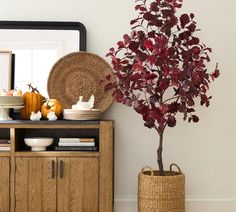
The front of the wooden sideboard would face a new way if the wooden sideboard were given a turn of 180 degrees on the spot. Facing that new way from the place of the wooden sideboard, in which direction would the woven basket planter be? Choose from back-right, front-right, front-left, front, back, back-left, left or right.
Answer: right

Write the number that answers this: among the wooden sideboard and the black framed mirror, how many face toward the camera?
2

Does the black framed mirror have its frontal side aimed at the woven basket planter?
no

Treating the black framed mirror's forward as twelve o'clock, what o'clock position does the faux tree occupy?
The faux tree is roughly at 10 o'clock from the black framed mirror.

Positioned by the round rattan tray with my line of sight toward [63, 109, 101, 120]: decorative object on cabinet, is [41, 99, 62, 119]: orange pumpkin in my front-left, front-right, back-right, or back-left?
front-right

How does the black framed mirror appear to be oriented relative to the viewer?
toward the camera

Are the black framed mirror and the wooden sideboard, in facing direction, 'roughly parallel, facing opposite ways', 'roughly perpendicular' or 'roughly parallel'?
roughly parallel
